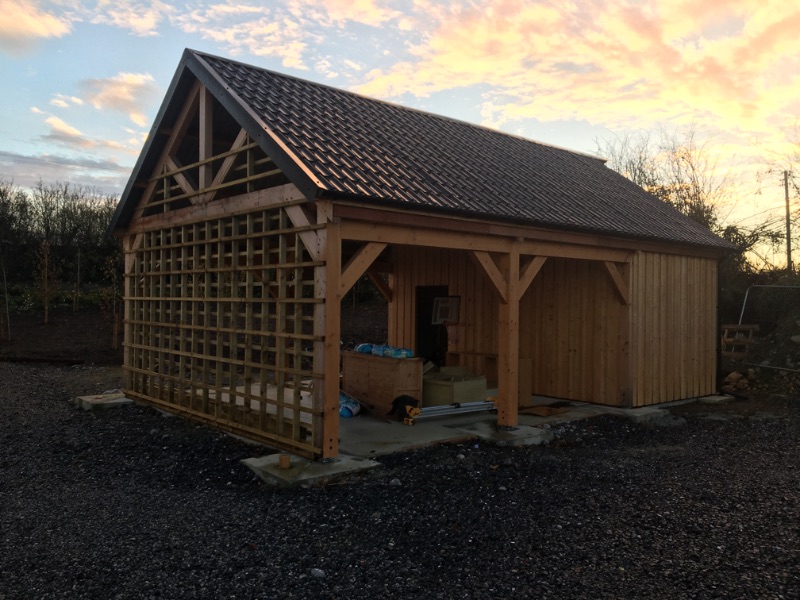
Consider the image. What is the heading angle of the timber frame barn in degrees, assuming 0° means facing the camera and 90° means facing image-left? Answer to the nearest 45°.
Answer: approximately 315°
